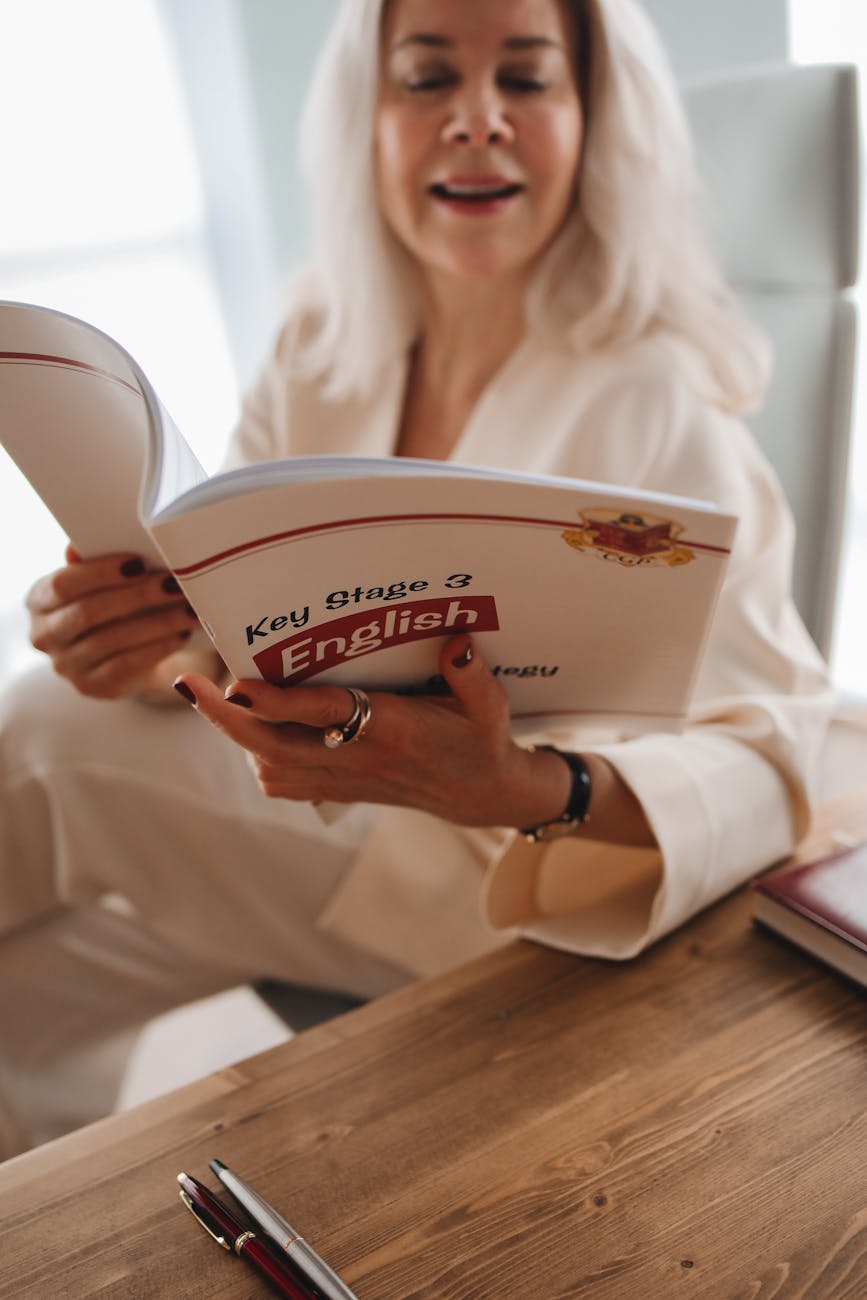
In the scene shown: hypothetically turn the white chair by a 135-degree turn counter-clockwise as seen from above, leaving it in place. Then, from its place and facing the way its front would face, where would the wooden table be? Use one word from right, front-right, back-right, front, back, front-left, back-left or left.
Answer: right

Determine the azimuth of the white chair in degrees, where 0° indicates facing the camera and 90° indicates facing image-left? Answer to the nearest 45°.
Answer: approximately 45°

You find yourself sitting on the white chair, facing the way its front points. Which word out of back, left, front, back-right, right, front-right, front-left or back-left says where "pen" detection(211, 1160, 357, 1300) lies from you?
front-left

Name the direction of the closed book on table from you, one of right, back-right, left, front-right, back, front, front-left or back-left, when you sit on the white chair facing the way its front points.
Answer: front-left

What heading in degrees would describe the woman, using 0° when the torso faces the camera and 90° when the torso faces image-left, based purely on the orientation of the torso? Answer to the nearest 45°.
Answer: approximately 45°
